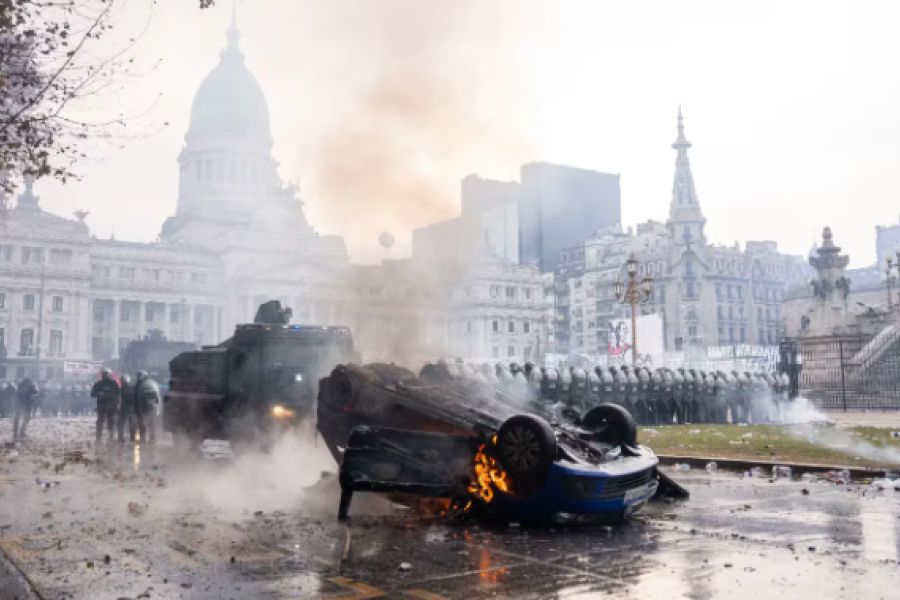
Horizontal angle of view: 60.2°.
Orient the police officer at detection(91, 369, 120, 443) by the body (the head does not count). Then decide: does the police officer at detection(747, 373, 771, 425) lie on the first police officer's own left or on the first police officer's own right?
on the first police officer's own left

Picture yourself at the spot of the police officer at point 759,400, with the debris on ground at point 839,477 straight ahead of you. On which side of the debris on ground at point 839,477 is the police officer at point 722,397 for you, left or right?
right

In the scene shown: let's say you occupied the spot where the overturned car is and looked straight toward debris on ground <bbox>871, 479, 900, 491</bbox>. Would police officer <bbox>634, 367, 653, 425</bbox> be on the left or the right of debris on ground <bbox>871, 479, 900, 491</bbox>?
left

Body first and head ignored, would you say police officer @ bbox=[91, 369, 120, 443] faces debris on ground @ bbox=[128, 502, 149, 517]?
yes

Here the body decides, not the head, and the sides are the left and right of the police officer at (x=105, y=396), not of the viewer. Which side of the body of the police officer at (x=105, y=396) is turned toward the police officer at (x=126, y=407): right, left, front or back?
left

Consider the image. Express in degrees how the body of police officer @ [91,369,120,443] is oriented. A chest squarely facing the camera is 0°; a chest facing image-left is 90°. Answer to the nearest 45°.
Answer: approximately 0°

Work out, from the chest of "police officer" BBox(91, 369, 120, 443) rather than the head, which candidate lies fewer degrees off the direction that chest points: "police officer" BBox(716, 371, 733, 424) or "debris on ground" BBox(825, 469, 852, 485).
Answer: the debris on ground

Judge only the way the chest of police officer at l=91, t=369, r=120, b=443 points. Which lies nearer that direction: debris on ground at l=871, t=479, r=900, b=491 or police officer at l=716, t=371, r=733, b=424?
the debris on ground

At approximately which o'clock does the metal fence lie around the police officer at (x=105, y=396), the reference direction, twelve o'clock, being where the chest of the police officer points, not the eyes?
The metal fence is roughly at 9 o'clock from the police officer.
